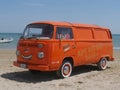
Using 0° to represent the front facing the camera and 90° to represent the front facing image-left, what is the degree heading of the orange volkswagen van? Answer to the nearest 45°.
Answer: approximately 45°
